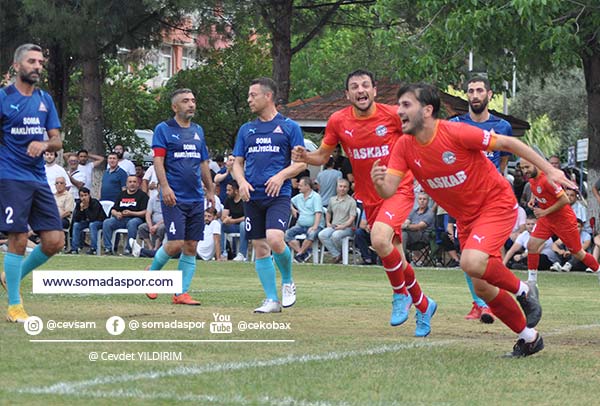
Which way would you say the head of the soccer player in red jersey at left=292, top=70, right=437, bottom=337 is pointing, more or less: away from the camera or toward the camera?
toward the camera

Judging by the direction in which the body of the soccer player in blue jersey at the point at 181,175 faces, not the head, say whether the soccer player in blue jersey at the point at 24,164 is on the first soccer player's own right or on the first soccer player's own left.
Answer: on the first soccer player's own right

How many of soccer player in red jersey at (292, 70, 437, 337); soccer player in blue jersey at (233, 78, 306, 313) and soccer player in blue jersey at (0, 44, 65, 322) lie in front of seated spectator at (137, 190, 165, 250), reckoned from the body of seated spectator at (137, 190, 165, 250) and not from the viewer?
3

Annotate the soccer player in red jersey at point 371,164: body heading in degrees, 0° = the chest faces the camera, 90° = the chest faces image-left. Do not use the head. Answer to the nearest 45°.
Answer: approximately 0°

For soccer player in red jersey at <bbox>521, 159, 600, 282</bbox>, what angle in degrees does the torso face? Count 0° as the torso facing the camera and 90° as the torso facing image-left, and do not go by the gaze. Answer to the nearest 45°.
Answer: approximately 45°

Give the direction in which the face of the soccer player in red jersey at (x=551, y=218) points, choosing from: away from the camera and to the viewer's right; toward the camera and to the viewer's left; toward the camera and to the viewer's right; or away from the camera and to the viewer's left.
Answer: toward the camera and to the viewer's left

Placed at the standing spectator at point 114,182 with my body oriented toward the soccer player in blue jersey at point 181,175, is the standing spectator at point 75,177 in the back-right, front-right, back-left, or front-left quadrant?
back-right

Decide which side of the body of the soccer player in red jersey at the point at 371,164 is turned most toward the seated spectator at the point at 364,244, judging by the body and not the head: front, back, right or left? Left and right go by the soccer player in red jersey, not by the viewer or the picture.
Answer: back

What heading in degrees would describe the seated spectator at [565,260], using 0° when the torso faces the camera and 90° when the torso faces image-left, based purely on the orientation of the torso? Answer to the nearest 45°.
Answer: approximately 45°

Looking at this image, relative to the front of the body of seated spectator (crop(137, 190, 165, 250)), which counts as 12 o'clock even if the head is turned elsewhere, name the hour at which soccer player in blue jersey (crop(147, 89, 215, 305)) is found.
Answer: The soccer player in blue jersey is roughly at 12 o'clock from the seated spectator.

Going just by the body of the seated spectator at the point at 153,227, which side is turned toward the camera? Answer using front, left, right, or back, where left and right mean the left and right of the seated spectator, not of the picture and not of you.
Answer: front

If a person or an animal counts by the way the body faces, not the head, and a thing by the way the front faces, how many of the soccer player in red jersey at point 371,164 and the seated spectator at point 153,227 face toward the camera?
2

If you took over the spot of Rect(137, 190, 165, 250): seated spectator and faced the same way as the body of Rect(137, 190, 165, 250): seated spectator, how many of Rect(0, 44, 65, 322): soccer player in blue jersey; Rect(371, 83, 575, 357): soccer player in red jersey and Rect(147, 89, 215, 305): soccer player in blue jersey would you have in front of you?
3

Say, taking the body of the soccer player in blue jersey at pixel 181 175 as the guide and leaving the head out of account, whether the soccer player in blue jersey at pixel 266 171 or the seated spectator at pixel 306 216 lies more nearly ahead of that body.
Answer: the soccer player in blue jersey

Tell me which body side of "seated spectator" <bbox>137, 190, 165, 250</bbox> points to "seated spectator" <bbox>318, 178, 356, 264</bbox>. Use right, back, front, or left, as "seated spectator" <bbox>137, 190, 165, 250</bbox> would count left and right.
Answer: left

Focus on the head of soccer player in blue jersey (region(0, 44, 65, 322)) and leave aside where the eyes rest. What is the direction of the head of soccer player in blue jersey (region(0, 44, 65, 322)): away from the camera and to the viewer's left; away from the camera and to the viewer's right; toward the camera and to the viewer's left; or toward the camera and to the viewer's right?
toward the camera and to the viewer's right

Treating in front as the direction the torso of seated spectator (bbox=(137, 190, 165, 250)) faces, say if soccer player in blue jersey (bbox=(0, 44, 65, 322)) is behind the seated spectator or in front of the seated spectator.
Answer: in front
